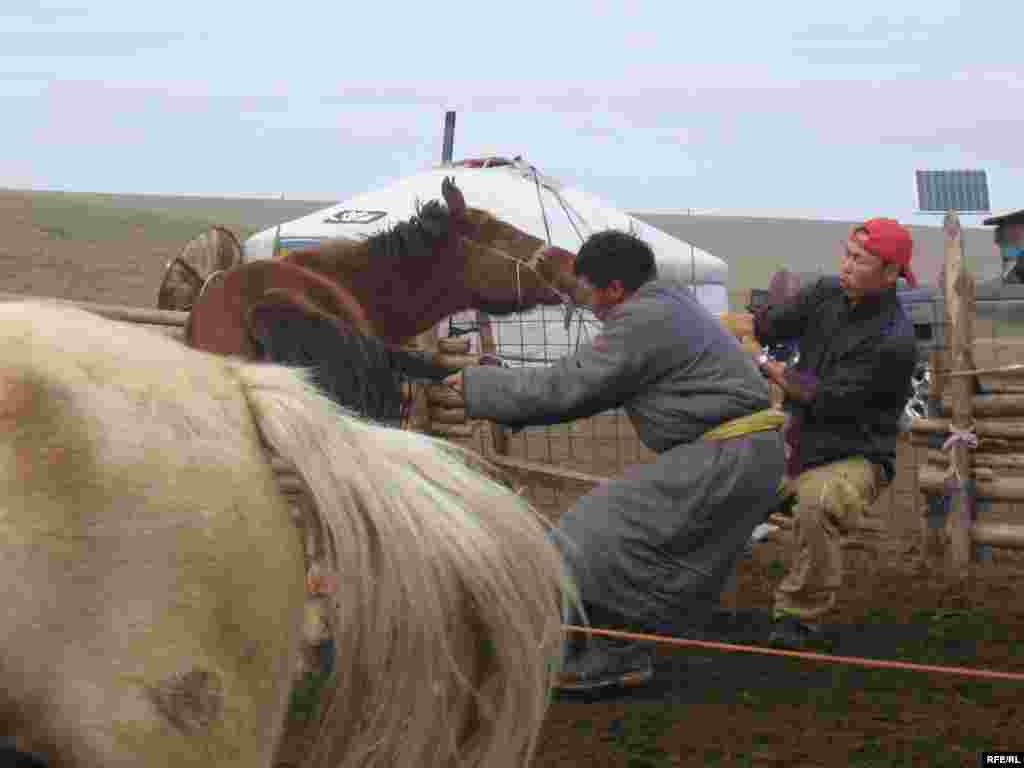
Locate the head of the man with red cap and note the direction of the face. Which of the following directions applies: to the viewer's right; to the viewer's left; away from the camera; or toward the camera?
to the viewer's left

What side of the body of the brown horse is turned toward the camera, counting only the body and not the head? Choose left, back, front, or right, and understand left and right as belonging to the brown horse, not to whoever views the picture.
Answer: right

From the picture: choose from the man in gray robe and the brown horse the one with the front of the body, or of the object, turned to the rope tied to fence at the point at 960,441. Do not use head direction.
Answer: the brown horse

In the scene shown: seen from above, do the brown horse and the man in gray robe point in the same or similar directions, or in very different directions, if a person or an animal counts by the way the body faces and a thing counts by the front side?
very different directions

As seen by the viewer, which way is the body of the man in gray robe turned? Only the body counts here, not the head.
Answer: to the viewer's left

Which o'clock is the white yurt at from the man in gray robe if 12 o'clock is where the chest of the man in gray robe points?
The white yurt is roughly at 3 o'clock from the man in gray robe.
